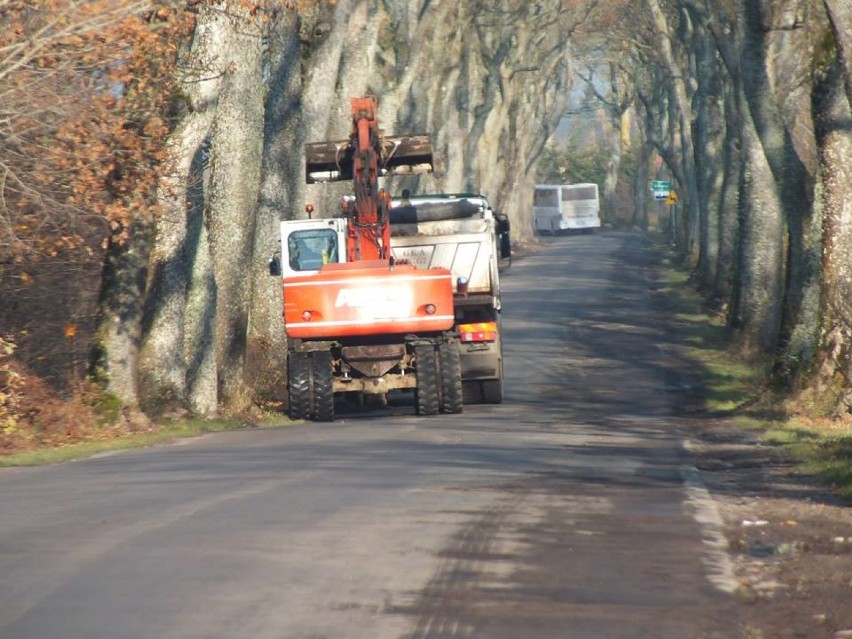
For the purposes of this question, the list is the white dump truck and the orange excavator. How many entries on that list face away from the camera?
2

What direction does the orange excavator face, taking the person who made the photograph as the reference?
facing away from the viewer

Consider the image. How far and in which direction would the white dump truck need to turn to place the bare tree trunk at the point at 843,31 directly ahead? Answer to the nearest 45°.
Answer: approximately 135° to its right

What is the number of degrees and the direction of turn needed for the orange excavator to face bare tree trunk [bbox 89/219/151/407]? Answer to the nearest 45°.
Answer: approximately 90° to its left

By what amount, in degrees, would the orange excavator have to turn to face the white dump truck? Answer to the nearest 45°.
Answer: approximately 45° to its right

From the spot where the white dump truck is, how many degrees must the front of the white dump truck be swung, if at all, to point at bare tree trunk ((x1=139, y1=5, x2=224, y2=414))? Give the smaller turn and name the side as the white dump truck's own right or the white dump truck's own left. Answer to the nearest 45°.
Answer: approximately 90° to the white dump truck's own left

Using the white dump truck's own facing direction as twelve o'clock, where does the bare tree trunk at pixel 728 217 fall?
The bare tree trunk is roughly at 1 o'clock from the white dump truck.

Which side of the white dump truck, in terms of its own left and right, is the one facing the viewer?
back
